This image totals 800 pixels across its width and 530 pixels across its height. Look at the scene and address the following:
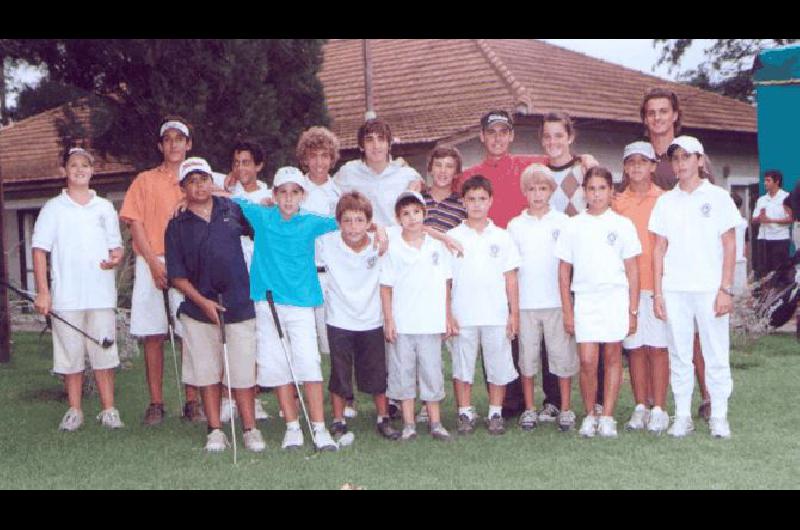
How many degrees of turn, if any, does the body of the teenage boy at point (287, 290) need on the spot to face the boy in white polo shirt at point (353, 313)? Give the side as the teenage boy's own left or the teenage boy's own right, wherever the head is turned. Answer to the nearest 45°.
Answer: approximately 90° to the teenage boy's own left

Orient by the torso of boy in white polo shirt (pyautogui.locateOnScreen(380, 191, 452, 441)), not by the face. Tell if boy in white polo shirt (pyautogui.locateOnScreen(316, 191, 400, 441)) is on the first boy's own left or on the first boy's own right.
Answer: on the first boy's own right

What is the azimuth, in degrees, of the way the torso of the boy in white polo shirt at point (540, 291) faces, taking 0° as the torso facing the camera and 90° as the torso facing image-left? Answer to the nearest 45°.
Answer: approximately 0°

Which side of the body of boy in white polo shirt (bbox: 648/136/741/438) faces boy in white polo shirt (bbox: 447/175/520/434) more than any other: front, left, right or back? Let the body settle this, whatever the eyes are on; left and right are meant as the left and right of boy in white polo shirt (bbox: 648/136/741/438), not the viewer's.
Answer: right

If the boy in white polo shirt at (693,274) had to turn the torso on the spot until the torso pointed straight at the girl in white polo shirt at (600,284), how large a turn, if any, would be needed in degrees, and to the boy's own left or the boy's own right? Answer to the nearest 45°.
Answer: approximately 90° to the boy's own right

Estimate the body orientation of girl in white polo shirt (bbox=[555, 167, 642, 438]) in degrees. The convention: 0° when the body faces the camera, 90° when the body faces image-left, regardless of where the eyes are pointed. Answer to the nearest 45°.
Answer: approximately 0°

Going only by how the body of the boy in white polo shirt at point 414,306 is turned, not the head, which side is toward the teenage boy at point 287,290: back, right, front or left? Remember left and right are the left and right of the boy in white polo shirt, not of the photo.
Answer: right

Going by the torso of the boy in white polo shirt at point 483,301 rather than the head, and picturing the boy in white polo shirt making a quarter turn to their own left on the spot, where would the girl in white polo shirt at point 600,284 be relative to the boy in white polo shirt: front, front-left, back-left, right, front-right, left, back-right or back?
front

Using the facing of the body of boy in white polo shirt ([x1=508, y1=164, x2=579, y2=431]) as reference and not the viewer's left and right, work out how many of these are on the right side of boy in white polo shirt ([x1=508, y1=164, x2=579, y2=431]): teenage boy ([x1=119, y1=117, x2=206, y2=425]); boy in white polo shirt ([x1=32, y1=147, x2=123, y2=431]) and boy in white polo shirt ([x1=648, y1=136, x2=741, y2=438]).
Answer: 2

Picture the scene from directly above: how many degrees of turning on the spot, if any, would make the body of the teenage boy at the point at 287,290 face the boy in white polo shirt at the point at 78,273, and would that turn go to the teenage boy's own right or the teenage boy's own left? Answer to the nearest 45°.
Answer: approximately 135° to the teenage boy's own right

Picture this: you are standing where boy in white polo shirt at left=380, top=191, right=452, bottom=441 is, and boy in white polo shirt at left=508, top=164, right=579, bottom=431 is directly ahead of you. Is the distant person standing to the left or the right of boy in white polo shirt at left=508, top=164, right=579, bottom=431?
left
